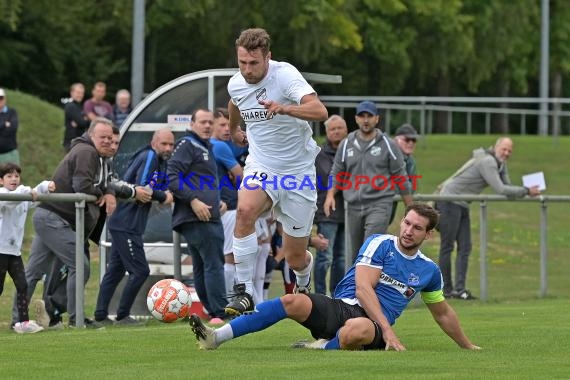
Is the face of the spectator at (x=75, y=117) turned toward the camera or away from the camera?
toward the camera

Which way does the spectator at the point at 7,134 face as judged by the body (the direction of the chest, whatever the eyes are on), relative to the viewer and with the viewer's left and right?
facing the viewer

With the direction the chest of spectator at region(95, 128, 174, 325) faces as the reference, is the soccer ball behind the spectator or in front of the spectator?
in front

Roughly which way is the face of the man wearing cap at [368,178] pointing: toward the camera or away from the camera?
toward the camera

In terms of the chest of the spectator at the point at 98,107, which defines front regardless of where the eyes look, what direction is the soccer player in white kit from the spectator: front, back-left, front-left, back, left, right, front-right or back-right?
front

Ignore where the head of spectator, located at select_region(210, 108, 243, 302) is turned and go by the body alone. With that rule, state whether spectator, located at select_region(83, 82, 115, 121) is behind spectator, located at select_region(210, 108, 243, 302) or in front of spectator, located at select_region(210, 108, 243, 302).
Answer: behind

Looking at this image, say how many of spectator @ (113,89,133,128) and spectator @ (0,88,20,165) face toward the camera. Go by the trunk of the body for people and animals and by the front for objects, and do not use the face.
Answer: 2

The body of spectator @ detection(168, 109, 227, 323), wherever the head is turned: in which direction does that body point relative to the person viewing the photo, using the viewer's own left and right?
facing the viewer and to the right of the viewer

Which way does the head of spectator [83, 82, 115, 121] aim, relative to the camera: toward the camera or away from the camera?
toward the camera

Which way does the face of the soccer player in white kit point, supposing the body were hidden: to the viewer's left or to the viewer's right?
to the viewer's left

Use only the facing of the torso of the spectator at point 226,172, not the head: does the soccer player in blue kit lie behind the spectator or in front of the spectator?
in front

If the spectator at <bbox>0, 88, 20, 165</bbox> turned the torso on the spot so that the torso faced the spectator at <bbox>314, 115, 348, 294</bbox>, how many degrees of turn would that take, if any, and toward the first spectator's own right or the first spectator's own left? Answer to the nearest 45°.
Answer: approximately 45° to the first spectator's own left
